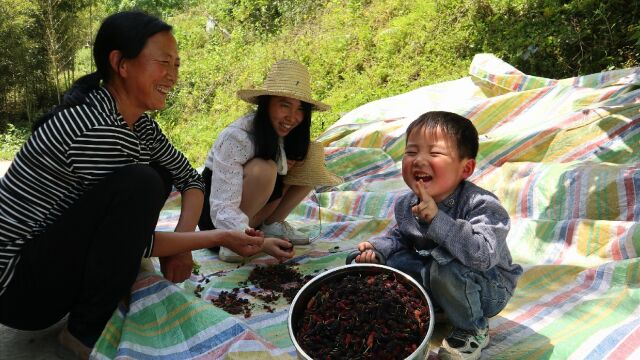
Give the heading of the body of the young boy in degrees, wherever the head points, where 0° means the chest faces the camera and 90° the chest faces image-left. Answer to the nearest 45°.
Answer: approximately 45°

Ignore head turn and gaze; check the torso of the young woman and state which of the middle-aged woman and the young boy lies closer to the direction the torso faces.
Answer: the young boy

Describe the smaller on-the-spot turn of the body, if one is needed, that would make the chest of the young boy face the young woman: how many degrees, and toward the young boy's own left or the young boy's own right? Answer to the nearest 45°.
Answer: approximately 90° to the young boy's own right

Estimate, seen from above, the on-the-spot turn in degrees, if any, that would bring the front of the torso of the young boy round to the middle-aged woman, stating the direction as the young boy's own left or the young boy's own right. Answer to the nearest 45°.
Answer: approximately 45° to the young boy's own right

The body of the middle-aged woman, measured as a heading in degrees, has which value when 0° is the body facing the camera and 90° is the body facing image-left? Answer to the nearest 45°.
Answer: approximately 270°

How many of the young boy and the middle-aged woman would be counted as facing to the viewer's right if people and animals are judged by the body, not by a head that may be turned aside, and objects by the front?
1

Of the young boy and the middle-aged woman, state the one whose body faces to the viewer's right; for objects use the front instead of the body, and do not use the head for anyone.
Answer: the middle-aged woman
